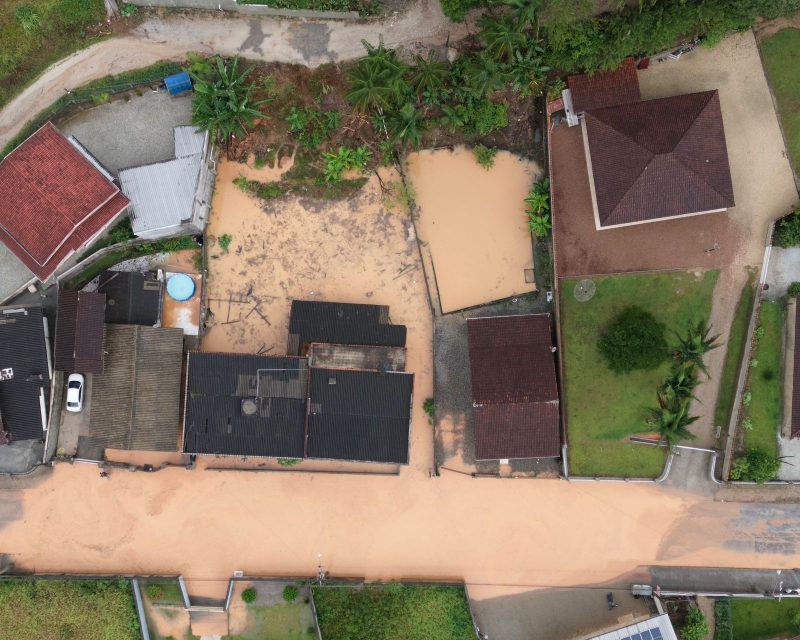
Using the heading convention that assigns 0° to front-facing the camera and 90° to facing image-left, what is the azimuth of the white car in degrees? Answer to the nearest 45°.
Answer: approximately 180°

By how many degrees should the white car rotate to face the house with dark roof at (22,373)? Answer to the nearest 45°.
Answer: approximately 90° to its left

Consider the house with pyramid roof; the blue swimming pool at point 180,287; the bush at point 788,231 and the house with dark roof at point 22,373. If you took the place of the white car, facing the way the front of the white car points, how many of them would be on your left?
1

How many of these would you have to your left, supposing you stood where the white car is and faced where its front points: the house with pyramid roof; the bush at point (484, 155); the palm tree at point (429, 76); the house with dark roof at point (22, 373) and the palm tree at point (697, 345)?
1

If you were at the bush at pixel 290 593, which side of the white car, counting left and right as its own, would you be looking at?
right

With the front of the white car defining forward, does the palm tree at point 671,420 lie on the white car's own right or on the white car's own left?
on the white car's own right

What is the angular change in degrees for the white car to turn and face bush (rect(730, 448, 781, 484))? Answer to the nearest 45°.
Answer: approximately 135° to its right

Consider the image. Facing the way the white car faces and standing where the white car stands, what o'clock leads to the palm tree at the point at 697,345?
The palm tree is roughly at 4 o'clock from the white car.

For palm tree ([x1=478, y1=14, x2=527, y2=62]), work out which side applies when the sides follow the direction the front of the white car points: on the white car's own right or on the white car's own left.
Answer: on the white car's own right

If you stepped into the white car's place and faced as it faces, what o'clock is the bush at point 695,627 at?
The bush is roughly at 4 o'clock from the white car.
